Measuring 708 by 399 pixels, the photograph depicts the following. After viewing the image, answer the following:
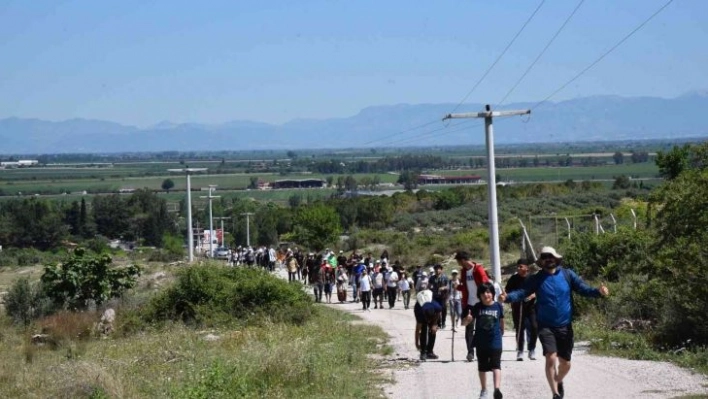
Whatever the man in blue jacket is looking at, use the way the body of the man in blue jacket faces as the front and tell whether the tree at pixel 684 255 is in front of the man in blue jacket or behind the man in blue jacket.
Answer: behind

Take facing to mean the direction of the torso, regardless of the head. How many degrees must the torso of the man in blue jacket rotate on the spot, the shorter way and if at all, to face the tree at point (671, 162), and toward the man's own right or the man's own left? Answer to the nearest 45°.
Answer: approximately 180°

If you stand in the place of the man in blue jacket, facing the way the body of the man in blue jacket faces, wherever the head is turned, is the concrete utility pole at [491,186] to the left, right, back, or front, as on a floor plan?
back

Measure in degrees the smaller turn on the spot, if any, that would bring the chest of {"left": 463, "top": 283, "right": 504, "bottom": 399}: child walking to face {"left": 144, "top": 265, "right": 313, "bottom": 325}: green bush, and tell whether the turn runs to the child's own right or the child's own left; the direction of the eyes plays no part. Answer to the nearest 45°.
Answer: approximately 135° to the child's own right

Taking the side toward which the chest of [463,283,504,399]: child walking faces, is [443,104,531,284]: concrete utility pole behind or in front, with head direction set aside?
behind

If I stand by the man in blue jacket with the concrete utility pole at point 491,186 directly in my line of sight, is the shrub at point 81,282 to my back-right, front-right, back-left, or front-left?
front-left

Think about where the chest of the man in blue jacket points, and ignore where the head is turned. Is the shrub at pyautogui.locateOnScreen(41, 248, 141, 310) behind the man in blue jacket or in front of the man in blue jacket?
behind

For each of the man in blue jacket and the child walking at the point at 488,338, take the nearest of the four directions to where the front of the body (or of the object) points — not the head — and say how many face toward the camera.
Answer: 2

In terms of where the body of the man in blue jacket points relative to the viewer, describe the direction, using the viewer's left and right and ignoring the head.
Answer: facing the viewer

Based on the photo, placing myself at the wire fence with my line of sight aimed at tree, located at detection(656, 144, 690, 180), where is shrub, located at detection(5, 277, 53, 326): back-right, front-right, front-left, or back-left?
back-left

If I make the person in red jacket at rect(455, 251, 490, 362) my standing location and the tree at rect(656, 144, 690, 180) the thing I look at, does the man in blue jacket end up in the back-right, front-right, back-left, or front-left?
back-right
